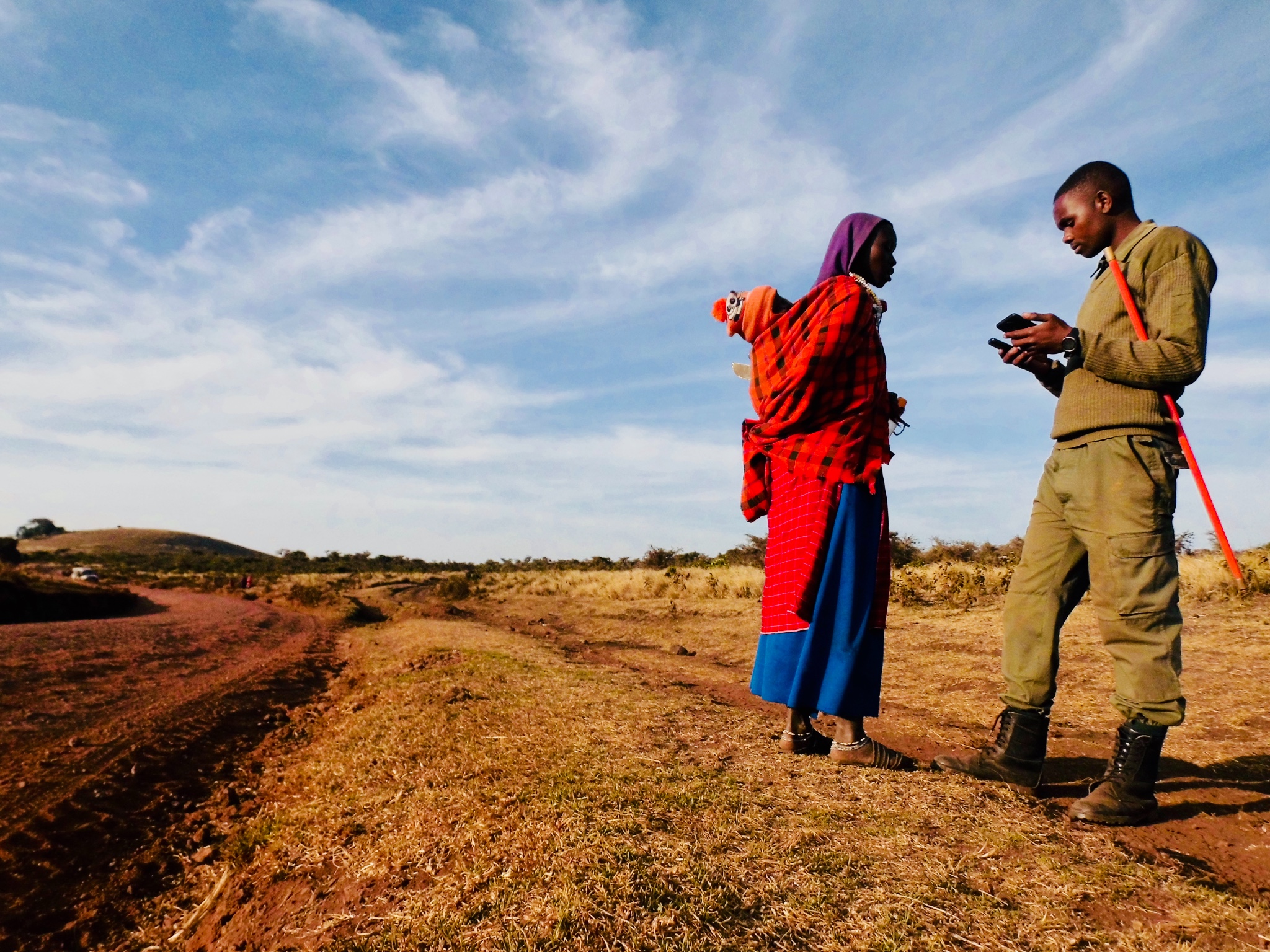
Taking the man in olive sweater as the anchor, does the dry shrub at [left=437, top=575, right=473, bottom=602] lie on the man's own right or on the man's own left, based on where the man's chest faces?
on the man's own right

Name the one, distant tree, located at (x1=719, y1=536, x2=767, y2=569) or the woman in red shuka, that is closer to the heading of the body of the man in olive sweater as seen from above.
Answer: the woman in red shuka

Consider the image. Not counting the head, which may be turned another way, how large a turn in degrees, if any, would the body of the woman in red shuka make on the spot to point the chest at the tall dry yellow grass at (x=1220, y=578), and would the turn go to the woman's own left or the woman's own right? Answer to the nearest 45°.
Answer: approximately 45° to the woman's own left

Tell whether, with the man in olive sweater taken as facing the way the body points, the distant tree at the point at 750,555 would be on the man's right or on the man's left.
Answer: on the man's right

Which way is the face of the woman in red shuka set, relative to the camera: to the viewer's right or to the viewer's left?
to the viewer's right

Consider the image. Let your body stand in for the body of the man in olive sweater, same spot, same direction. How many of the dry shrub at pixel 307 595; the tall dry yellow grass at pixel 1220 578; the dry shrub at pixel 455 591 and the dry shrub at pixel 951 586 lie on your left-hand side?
0

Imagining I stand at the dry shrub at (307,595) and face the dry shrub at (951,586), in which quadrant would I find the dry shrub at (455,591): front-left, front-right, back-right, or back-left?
front-left

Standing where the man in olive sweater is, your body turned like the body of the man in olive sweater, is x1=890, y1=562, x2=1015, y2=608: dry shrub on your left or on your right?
on your right

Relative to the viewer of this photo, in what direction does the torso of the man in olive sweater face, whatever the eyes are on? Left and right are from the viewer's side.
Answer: facing the viewer and to the left of the viewer

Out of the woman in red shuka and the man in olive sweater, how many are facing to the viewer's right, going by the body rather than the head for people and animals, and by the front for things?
1

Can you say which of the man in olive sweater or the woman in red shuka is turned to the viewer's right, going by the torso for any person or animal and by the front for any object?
the woman in red shuka

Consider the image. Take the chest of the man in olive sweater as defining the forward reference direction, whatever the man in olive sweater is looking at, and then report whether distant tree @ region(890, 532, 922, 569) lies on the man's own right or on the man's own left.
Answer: on the man's own right

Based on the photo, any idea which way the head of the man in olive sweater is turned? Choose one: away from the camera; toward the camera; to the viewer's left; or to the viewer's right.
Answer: to the viewer's left

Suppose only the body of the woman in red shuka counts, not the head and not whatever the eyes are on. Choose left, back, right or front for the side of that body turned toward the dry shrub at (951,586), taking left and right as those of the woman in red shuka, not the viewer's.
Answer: left

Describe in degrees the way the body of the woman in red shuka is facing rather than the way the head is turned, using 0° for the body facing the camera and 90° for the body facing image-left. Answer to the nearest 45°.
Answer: approximately 270°

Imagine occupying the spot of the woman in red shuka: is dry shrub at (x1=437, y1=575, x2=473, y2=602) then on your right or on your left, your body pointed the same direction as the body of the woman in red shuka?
on your left
